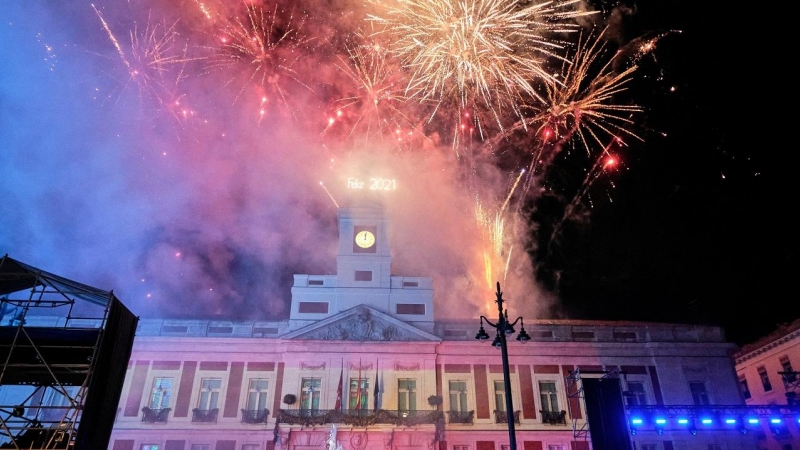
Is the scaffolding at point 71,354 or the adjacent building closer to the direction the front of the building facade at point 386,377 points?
the scaffolding

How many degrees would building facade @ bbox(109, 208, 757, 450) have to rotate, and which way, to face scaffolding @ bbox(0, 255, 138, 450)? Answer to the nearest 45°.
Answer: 0° — it already faces it

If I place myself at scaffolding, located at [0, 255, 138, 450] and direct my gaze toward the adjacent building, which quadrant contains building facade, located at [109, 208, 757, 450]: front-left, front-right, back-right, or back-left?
front-left

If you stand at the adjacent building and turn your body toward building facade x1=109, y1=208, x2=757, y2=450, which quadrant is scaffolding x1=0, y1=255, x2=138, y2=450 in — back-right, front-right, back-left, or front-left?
front-left

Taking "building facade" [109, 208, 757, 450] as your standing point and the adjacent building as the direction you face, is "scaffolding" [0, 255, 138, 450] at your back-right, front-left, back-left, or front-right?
back-right

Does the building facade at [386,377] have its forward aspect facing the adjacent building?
no

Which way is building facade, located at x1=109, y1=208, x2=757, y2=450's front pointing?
toward the camera

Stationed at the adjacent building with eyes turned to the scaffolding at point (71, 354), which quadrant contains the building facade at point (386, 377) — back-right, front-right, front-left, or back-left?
front-right
